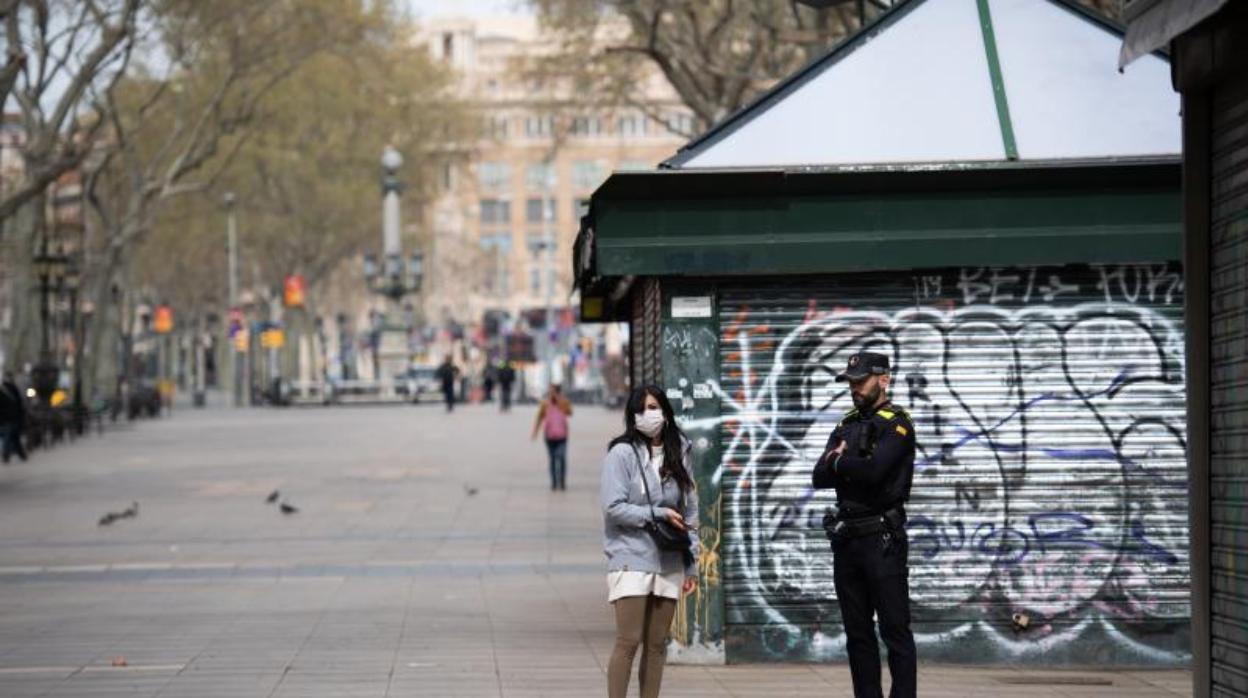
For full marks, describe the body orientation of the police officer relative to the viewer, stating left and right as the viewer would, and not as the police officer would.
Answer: facing the viewer and to the left of the viewer

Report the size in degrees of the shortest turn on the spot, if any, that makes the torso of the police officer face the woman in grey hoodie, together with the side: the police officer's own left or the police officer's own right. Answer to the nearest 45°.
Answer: approximately 45° to the police officer's own right

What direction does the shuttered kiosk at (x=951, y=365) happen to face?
toward the camera

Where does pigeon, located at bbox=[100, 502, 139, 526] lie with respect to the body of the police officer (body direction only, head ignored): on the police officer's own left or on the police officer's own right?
on the police officer's own right

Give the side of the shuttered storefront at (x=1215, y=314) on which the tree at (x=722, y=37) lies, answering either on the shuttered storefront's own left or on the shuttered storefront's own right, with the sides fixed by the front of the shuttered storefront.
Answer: on the shuttered storefront's own right

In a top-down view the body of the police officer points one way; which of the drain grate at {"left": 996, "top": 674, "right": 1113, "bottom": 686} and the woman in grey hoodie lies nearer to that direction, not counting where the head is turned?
the woman in grey hoodie

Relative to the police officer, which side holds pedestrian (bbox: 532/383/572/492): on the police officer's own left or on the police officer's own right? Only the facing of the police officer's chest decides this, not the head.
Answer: on the police officer's own right

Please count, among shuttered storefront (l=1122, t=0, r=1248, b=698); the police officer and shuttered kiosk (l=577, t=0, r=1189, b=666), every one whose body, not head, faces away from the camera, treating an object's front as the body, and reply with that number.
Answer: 0

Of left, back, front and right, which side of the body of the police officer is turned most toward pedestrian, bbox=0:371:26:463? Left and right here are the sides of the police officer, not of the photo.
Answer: right

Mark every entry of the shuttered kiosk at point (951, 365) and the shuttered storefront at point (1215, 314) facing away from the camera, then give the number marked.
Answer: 0

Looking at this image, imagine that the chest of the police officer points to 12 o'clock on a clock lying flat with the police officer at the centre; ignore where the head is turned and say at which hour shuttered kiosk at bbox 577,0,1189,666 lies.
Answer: The shuttered kiosk is roughly at 5 o'clock from the police officer.

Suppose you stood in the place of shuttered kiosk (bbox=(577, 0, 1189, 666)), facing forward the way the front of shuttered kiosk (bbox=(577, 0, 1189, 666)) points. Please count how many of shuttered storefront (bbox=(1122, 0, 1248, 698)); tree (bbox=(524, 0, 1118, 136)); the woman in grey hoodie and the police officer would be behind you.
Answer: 1

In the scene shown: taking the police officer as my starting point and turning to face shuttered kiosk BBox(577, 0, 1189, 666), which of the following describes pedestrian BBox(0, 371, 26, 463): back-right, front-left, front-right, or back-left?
front-left
